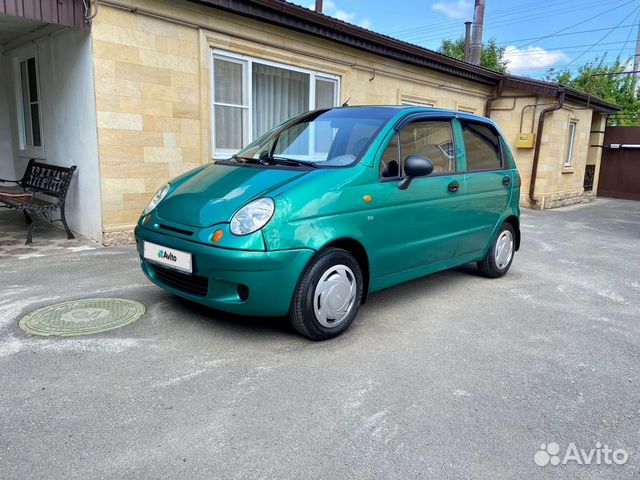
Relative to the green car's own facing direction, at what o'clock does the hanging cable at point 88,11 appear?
The hanging cable is roughly at 3 o'clock from the green car.

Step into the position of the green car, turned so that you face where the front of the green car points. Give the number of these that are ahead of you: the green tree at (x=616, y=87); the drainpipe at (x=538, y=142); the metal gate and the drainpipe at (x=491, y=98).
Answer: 0

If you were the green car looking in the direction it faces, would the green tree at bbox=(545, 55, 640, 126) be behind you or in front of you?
behind

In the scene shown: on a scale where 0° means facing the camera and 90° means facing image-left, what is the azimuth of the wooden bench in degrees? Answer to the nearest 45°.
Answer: approximately 45°

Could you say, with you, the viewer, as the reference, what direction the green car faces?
facing the viewer and to the left of the viewer

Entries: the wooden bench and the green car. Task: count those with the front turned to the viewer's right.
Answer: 0

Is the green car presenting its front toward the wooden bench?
no

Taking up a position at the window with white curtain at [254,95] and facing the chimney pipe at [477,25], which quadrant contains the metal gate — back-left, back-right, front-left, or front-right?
front-right

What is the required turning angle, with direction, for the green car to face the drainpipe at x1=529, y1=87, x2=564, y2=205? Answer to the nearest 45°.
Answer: approximately 180°

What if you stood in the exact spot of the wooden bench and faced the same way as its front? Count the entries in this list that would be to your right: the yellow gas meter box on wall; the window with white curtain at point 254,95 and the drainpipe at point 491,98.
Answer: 0

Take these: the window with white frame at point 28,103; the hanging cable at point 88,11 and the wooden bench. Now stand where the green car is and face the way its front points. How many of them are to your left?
0

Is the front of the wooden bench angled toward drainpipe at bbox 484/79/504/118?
no

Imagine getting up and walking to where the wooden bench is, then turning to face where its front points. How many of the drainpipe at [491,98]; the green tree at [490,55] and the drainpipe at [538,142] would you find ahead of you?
0

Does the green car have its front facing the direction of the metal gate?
no
